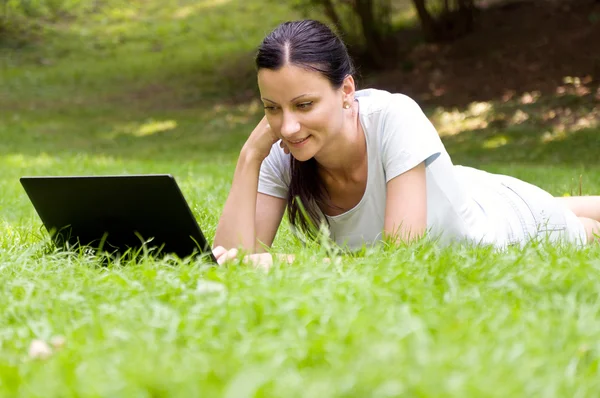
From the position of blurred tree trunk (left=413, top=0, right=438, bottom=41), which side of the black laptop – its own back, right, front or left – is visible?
front

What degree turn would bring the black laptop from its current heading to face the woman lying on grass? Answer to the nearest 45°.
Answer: approximately 45° to its right

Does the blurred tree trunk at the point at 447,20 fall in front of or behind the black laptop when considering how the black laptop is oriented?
in front

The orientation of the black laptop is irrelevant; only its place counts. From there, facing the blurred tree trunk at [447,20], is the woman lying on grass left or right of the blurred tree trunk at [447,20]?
right

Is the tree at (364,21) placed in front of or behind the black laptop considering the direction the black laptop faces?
in front

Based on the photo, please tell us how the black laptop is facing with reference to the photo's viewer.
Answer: facing away from the viewer and to the right of the viewer

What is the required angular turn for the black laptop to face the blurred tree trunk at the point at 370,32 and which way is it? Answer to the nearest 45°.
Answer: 0° — it already faces it
